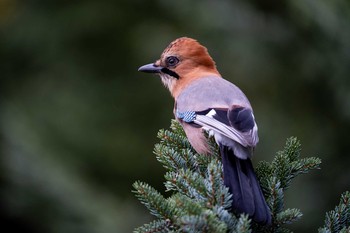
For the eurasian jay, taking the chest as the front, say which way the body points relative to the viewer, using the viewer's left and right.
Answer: facing away from the viewer and to the left of the viewer
